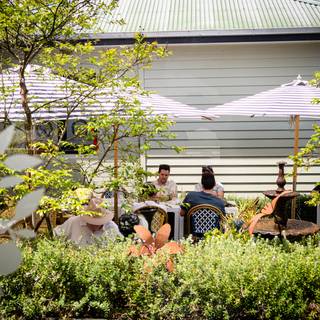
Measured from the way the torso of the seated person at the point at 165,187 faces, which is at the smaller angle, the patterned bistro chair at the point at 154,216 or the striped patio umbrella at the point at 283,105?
the patterned bistro chair

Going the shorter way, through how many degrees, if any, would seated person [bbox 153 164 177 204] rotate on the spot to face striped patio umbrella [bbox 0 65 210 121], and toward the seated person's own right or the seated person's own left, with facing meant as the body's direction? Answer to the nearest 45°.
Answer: approximately 45° to the seated person's own right

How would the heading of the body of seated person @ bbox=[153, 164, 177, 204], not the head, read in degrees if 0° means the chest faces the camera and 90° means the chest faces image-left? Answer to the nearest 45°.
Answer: approximately 0°

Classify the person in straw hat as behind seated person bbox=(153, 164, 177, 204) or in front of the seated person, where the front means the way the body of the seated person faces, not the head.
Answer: in front

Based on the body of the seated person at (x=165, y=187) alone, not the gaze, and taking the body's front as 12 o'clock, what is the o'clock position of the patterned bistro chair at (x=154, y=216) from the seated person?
The patterned bistro chair is roughly at 12 o'clock from the seated person.

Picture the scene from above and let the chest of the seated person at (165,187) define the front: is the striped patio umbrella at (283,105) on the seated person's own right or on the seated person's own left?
on the seated person's own left
